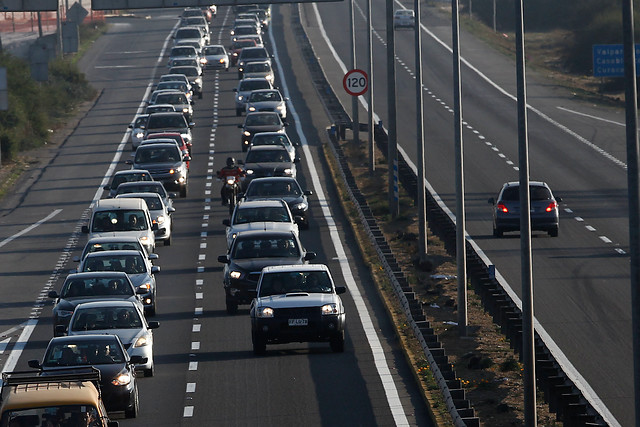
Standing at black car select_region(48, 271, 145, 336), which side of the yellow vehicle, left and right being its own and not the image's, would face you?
back

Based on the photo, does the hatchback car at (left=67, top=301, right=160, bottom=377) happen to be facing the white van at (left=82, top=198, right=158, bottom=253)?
no

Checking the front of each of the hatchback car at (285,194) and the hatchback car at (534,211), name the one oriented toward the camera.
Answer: the hatchback car at (285,194)

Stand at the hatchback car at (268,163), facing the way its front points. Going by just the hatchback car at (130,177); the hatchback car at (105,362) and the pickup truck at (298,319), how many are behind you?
0

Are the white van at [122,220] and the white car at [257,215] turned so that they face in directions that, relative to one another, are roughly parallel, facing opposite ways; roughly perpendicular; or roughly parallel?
roughly parallel

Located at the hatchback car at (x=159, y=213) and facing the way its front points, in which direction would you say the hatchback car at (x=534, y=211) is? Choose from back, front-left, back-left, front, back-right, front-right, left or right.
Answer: left

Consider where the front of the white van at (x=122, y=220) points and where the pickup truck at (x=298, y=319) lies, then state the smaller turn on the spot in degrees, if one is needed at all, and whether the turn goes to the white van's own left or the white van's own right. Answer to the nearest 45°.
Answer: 0° — it already faces it

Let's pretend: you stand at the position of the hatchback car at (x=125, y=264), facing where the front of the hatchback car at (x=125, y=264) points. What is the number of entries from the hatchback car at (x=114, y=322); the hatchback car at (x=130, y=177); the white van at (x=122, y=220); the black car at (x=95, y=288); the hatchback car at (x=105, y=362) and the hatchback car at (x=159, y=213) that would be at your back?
3

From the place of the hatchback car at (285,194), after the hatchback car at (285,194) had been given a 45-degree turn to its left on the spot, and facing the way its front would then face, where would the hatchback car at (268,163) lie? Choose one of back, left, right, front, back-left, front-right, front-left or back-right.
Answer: back-left

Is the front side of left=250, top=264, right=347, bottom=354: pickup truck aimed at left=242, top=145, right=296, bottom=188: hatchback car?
no

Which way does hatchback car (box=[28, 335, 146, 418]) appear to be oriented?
toward the camera

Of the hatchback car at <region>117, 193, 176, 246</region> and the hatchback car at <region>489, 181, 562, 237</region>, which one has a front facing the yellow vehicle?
the hatchback car at <region>117, 193, 176, 246</region>

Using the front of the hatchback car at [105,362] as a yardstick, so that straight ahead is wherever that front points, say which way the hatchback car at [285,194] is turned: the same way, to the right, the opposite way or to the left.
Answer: the same way

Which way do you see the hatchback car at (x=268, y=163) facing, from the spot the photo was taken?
facing the viewer

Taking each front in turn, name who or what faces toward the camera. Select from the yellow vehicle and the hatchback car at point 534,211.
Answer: the yellow vehicle

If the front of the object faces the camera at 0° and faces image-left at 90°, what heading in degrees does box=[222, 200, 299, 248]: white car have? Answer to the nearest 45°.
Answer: approximately 0°

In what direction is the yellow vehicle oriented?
toward the camera
